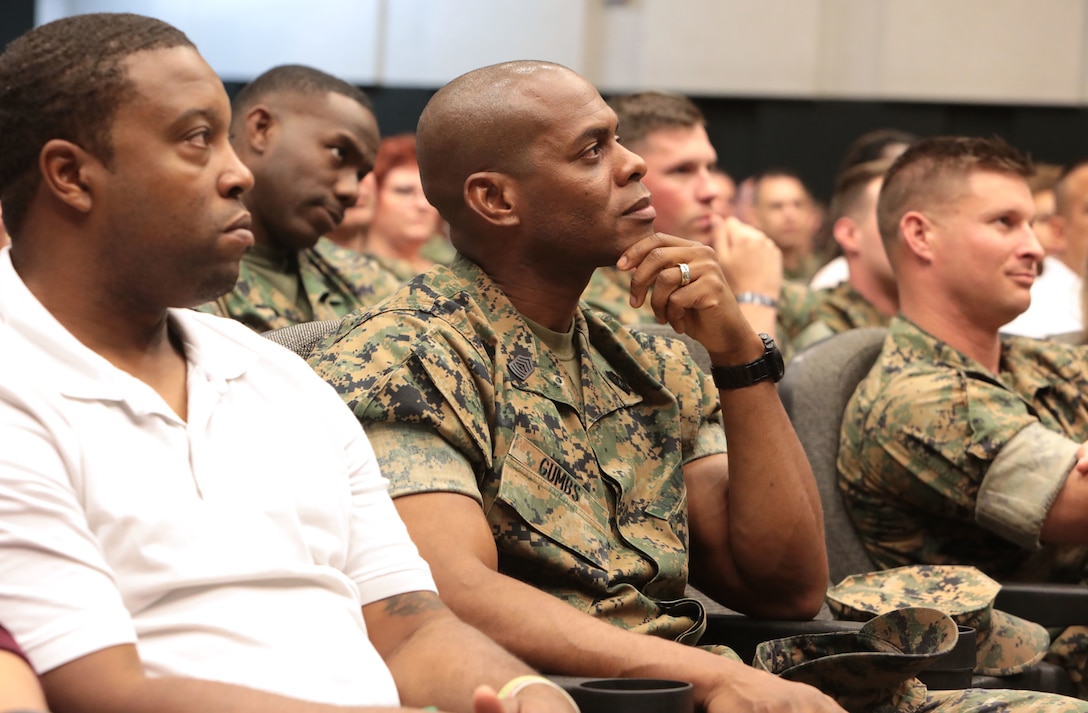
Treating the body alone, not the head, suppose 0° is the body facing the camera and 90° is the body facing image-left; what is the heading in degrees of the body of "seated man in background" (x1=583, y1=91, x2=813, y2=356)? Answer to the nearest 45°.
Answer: approximately 315°

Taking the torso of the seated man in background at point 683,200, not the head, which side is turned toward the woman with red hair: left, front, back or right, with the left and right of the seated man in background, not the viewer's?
back

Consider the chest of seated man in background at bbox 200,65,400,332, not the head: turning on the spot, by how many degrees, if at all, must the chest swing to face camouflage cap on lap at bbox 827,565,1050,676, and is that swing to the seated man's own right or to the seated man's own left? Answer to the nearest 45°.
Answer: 0° — they already face it

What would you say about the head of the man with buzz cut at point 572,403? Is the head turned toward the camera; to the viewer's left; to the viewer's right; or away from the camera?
to the viewer's right

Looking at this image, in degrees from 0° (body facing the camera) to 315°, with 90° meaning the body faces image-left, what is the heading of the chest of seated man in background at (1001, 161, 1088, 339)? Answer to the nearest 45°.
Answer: approximately 315°

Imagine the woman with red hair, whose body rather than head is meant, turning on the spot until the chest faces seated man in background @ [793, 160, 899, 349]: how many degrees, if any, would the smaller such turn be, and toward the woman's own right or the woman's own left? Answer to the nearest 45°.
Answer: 0° — they already face them
